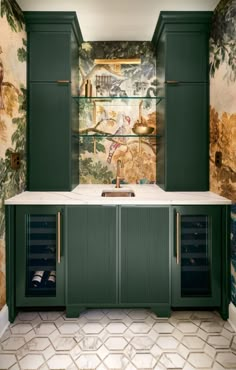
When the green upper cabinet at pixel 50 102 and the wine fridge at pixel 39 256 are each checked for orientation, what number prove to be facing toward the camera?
2

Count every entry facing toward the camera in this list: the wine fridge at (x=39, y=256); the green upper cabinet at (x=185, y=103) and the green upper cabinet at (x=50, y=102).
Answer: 3

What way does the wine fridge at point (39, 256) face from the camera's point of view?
toward the camera

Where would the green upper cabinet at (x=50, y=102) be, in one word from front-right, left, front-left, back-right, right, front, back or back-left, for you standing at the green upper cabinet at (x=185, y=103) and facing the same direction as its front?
right

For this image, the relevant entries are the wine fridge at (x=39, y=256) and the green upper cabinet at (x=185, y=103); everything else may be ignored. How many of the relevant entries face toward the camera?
2

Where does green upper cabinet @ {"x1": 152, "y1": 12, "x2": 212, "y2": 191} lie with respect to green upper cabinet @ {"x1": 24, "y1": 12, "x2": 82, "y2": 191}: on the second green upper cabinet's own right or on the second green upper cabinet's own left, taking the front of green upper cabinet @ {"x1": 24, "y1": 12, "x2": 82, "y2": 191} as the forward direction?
on the second green upper cabinet's own left

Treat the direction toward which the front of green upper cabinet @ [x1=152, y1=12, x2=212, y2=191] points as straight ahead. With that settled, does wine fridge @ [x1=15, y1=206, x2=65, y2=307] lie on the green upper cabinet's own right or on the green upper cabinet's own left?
on the green upper cabinet's own right

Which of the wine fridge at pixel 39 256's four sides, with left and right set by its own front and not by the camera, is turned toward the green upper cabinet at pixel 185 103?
left

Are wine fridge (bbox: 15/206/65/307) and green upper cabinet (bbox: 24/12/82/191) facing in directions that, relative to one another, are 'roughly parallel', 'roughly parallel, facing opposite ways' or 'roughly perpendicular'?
roughly parallel

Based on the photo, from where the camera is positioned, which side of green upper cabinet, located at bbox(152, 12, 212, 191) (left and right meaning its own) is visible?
front
